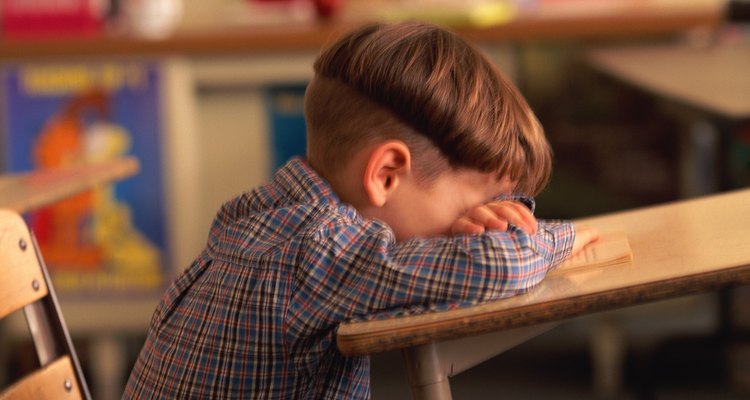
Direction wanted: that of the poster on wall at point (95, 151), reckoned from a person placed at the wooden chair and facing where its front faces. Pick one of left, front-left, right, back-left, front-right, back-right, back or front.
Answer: back-left

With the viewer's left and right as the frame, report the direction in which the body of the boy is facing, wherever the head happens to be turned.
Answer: facing to the right of the viewer

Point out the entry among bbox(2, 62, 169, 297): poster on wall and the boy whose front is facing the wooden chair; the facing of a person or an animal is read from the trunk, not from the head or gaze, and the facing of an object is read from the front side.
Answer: the poster on wall

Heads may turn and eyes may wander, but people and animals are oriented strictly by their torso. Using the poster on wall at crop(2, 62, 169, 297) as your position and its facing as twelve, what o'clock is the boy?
The boy is roughly at 12 o'clock from the poster on wall.

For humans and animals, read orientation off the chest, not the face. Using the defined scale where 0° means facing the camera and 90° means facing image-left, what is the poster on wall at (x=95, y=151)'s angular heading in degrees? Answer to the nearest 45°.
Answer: approximately 0°

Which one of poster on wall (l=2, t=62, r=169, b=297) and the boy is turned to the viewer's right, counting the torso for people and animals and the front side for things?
the boy

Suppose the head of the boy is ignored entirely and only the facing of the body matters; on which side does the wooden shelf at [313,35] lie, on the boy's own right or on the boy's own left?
on the boy's own left

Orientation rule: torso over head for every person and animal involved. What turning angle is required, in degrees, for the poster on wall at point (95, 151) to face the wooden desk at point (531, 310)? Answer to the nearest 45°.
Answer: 0° — it already faces it

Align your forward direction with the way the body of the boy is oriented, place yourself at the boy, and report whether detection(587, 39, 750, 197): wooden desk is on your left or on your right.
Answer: on your left

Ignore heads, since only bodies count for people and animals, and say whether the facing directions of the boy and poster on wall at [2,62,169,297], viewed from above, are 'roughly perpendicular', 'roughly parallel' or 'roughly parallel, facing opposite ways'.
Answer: roughly perpendicular

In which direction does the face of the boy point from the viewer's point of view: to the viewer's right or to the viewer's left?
to the viewer's right

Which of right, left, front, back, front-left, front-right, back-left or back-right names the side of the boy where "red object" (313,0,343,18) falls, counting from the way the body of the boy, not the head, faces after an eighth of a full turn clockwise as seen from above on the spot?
back-left
